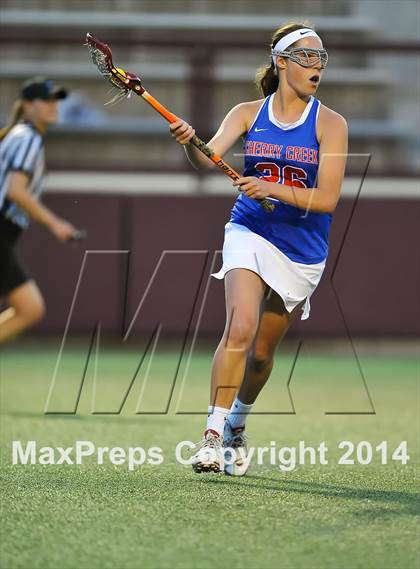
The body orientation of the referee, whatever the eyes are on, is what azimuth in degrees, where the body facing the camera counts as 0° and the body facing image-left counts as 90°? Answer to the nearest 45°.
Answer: approximately 270°

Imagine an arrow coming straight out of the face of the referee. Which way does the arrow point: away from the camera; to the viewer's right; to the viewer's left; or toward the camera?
to the viewer's right
